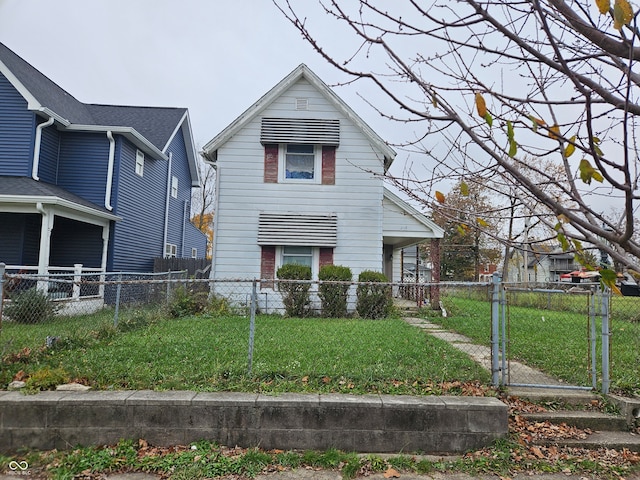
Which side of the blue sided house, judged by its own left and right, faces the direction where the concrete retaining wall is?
front

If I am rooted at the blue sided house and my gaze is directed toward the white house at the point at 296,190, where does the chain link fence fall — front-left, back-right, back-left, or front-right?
front-right

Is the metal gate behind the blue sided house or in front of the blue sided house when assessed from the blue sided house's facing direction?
in front

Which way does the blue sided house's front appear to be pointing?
toward the camera

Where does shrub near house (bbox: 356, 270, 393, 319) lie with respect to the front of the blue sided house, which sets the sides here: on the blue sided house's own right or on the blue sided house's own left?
on the blue sided house's own left

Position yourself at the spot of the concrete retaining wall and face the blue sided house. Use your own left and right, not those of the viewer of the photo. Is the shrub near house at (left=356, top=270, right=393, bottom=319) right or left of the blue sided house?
right
